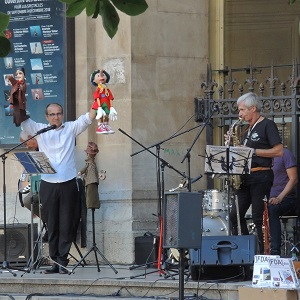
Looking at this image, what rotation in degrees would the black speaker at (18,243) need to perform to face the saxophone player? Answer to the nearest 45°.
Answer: approximately 45° to its left

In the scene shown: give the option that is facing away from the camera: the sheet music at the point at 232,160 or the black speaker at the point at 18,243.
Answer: the sheet music

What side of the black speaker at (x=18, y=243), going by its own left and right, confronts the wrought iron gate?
left

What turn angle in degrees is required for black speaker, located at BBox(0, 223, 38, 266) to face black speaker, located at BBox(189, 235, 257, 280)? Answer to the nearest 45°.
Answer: approximately 45° to its left

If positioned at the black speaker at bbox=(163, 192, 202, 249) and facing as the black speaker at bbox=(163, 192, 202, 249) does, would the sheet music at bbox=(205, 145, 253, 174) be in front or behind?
behind

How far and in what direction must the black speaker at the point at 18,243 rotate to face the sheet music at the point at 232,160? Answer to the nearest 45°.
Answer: approximately 45° to its left

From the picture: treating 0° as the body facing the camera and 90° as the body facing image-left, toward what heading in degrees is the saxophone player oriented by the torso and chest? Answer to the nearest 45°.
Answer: approximately 45°

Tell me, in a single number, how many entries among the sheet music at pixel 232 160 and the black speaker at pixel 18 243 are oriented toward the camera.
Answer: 1

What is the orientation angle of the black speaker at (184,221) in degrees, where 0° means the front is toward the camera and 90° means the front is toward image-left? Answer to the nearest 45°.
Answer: approximately 45°

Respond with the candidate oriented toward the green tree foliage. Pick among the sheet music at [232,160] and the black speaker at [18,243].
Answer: the black speaker

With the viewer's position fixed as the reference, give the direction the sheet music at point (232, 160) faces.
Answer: facing away from the viewer

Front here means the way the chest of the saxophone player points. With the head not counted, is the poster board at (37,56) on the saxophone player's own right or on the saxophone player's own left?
on the saxophone player's own right

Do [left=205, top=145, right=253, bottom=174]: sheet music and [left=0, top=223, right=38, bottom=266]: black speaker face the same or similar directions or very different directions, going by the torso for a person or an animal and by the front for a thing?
very different directions
